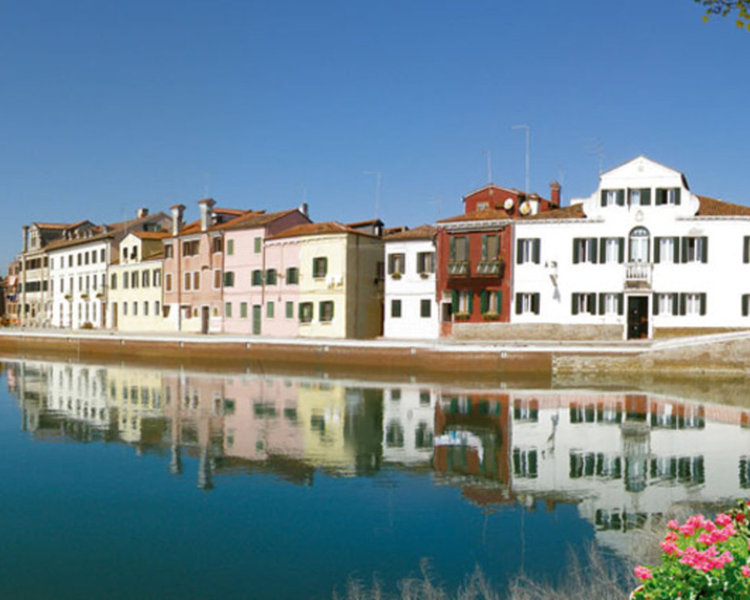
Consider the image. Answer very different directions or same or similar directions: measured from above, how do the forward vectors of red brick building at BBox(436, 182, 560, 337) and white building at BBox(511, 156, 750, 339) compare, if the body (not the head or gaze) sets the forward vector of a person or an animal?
same or similar directions

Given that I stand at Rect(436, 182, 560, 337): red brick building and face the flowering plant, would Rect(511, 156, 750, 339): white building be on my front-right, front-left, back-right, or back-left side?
front-left

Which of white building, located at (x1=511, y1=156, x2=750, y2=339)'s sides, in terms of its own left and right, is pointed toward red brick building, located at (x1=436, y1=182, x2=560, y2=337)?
right

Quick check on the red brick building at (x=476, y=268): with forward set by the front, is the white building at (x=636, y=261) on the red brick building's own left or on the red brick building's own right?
on the red brick building's own left

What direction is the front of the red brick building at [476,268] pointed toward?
toward the camera

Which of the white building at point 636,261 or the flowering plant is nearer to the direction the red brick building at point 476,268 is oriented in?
the flowering plant

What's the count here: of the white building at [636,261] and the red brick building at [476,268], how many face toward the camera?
2

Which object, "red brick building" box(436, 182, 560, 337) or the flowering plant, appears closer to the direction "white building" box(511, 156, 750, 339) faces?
the flowering plant

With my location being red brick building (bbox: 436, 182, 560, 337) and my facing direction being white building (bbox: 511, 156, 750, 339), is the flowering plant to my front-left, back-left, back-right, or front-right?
front-right

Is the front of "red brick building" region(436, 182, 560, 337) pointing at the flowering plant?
yes

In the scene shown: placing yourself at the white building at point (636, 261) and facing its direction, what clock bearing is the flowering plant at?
The flowering plant is roughly at 12 o'clock from the white building.
